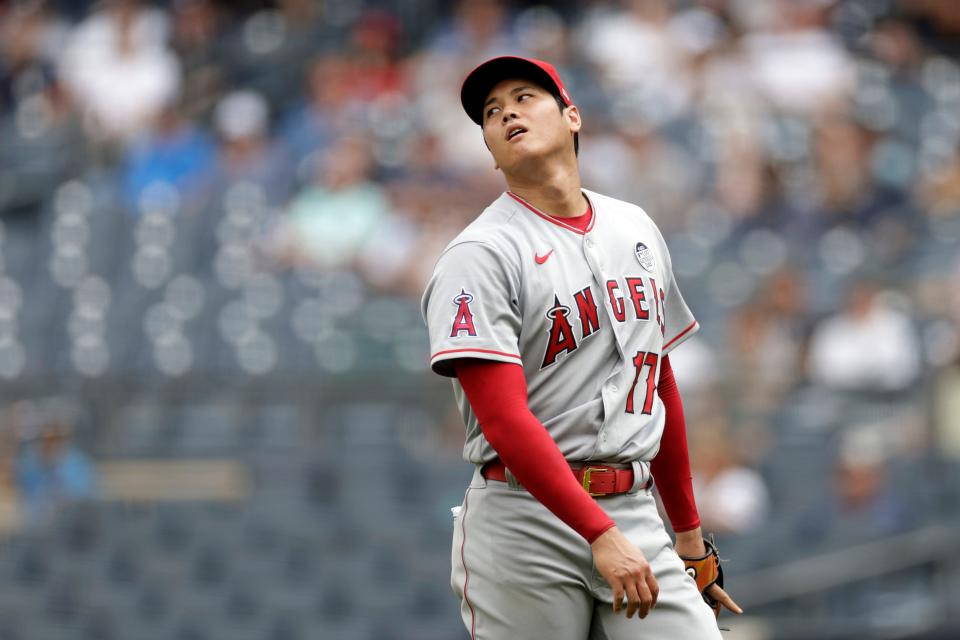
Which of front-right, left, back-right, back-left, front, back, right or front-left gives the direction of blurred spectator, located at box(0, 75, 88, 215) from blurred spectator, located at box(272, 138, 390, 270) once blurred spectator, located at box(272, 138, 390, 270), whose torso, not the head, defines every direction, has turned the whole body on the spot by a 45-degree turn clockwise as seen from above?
right

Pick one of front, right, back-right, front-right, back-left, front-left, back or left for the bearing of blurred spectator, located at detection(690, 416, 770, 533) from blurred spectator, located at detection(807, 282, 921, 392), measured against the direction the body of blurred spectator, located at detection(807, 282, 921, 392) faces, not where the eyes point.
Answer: front-right

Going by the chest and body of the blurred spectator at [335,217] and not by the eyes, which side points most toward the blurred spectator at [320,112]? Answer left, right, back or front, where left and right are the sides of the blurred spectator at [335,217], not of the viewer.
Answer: back

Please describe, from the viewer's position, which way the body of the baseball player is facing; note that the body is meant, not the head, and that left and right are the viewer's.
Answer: facing the viewer and to the right of the viewer

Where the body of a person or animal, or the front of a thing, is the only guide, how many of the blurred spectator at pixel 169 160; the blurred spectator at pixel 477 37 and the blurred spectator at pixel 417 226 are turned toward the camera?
3

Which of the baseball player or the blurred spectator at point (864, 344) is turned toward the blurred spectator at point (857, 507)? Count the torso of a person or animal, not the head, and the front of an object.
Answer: the blurred spectator at point (864, 344)

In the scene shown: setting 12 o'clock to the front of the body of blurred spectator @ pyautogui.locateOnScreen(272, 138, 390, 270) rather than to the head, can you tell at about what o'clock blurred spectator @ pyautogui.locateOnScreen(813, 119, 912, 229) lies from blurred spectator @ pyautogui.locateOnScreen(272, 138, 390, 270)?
blurred spectator @ pyautogui.locateOnScreen(813, 119, 912, 229) is roughly at 9 o'clock from blurred spectator @ pyautogui.locateOnScreen(272, 138, 390, 270).
